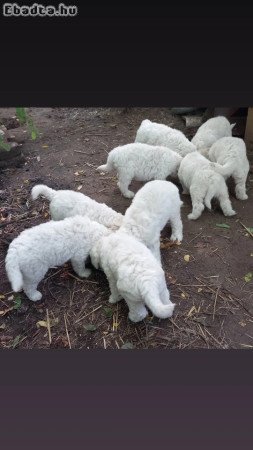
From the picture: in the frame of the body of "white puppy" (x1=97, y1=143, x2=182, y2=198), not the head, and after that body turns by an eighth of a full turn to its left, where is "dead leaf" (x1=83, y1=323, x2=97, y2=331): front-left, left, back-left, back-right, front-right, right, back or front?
back-right

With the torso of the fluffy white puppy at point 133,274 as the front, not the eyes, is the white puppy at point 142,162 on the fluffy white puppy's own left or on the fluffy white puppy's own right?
on the fluffy white puppy's own right

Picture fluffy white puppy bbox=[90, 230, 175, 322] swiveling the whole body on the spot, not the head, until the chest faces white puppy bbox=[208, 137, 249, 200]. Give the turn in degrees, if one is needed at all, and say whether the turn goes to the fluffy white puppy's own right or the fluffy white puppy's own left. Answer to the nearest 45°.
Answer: approximately 90° to the fluffy white puppy's own right

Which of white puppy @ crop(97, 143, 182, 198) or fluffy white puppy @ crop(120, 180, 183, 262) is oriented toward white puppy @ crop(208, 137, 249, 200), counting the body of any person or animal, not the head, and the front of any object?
white puppy @ crop(97, 143, 182, 198)

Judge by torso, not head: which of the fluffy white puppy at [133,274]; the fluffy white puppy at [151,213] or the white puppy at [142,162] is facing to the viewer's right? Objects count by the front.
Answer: the white puppy

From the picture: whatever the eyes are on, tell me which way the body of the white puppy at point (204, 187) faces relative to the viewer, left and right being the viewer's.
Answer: facing away from the viewer and to the left of the viewer

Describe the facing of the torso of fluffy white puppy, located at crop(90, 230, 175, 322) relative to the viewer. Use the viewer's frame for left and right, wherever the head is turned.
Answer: facing away from the viewer and to the left of the viewer

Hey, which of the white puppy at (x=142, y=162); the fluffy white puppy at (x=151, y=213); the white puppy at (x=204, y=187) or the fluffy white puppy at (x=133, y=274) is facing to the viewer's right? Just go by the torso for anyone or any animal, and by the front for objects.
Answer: the white puppy at (x=142, y=162)

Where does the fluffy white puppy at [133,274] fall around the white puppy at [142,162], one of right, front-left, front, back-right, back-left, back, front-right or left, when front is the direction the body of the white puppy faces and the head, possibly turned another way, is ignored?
right

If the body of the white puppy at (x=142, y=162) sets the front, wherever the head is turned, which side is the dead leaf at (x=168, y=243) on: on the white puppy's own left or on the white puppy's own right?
on the white puppy's own right

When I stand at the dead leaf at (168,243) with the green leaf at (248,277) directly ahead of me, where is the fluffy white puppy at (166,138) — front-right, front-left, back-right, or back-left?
back-left

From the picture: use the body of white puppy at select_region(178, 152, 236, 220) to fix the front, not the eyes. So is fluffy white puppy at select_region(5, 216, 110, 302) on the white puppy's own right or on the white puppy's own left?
on the white puppy's own left

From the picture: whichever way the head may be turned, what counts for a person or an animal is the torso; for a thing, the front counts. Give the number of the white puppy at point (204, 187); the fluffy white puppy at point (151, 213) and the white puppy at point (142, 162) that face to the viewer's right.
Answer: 1

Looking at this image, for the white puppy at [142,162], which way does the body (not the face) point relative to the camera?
to the viewer's right
